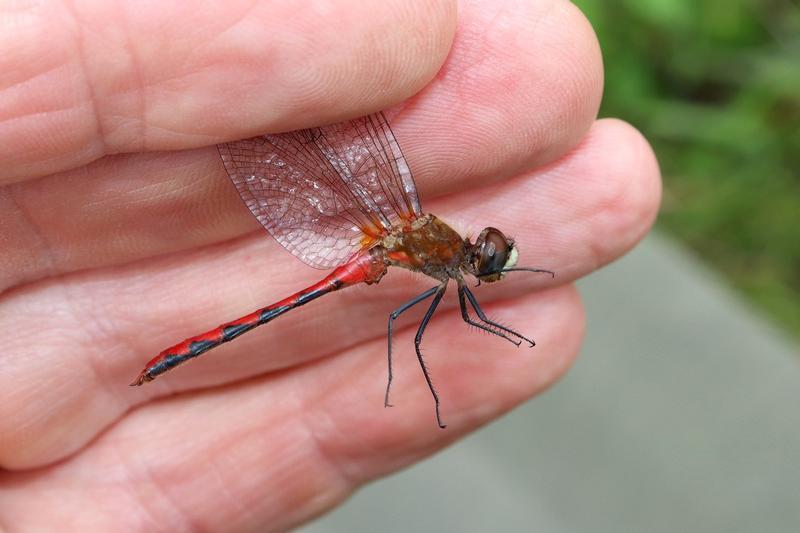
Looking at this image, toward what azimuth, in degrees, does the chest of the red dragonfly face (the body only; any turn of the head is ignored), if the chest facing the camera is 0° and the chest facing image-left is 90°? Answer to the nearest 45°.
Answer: approximately 270°
